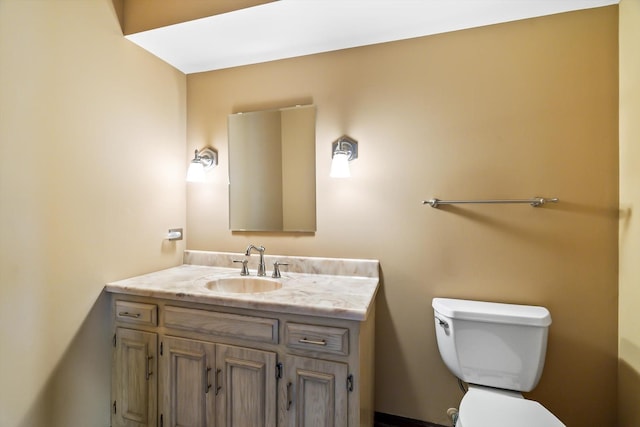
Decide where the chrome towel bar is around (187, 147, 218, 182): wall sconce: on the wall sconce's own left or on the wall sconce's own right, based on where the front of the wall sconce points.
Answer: on the wall sconce's own left

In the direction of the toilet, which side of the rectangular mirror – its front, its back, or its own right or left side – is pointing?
left

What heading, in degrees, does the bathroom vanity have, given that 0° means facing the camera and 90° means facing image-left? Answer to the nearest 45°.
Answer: approximately 45°

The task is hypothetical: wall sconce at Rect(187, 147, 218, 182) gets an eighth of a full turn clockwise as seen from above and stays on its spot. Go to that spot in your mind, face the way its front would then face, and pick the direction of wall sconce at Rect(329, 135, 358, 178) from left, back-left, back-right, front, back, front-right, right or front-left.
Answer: back-left

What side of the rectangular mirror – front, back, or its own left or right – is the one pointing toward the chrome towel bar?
left

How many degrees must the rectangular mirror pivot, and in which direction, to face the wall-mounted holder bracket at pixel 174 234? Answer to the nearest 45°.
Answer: approximately 45° to its right

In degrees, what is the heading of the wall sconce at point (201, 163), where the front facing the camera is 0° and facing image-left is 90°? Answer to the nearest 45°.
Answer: approximately 45°
